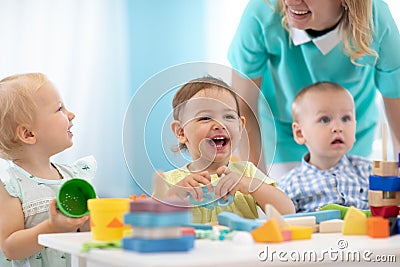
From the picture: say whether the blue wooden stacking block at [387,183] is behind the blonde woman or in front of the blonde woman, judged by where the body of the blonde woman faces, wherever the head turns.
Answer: in front

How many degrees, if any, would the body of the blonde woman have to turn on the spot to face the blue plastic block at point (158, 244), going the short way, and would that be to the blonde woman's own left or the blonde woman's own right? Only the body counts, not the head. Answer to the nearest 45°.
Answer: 0° — they already face it

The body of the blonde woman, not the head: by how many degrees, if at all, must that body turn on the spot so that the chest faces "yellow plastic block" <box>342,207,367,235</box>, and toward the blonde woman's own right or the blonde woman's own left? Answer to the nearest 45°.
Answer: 0° — they already face it

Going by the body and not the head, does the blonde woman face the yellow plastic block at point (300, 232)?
yes

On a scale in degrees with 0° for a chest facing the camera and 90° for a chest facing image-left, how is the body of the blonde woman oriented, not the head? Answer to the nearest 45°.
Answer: approximately 0°

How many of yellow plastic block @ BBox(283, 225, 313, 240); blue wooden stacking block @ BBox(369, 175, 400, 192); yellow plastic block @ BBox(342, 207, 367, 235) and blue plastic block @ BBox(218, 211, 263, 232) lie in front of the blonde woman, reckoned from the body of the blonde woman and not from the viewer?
4

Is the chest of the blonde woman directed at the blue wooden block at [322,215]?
yes

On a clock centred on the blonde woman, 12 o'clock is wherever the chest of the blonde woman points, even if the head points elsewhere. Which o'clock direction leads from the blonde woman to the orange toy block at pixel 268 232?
The orange toy block is roughly at 12 o'clock from the blonde woman.

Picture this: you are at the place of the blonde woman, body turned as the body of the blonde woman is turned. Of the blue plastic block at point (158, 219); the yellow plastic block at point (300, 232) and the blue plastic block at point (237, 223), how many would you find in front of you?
3

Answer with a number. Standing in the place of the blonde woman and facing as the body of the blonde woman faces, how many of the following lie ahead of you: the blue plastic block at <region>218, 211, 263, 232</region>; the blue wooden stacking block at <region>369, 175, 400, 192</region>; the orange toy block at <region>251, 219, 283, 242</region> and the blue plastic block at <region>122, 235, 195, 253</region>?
4

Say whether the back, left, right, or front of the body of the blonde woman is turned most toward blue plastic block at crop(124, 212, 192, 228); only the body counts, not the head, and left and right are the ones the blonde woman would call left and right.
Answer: front

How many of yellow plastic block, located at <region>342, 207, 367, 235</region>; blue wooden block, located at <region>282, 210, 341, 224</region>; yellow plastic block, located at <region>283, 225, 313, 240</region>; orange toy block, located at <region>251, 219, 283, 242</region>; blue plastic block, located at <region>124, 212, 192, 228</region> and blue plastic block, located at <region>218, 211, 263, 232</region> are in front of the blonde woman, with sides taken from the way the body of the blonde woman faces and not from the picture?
6
